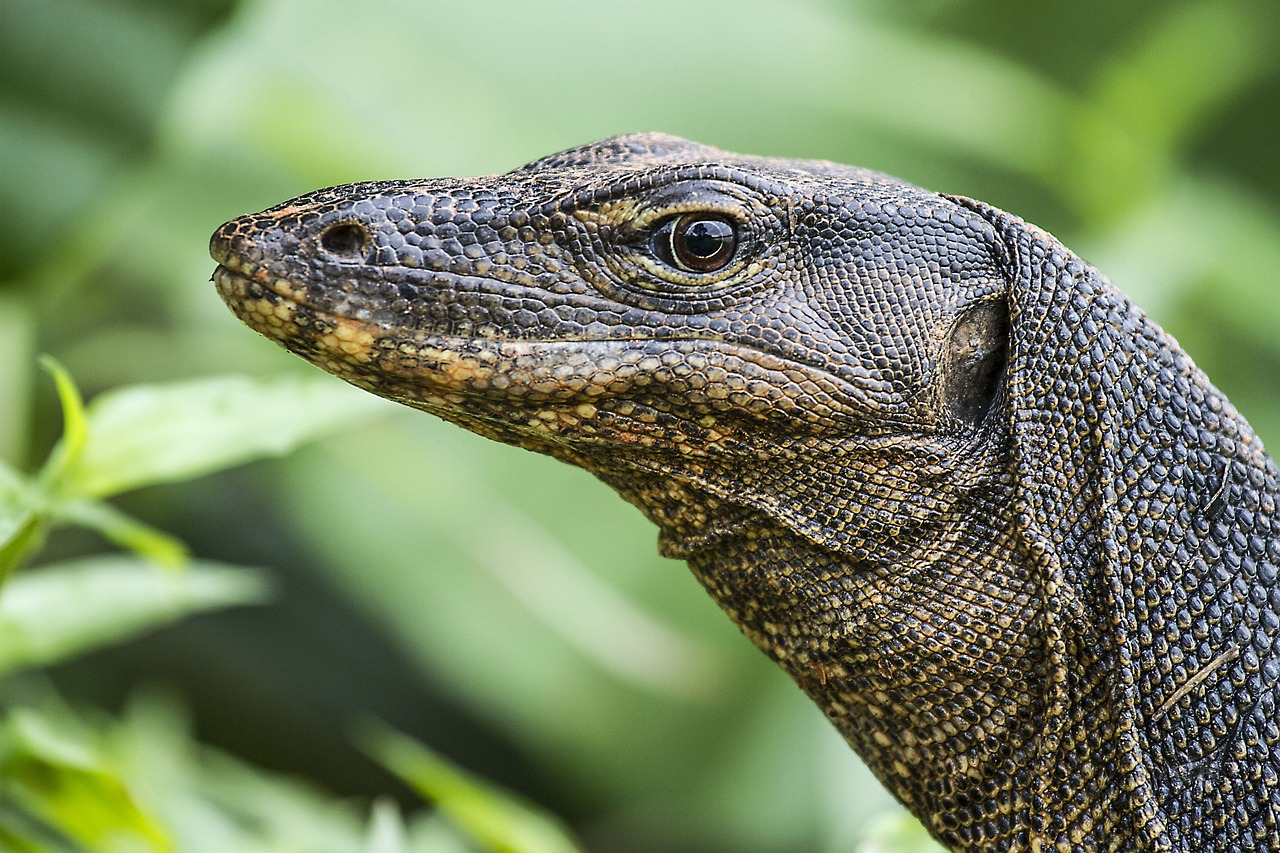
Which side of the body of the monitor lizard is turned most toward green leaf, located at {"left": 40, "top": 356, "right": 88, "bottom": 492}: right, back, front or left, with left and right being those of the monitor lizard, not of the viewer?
front

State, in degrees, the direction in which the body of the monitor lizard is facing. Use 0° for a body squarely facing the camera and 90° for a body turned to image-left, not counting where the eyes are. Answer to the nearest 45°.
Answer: approximately 90°

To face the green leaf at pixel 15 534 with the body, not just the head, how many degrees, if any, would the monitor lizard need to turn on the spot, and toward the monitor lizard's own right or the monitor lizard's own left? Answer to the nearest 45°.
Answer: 0° — it already faces it

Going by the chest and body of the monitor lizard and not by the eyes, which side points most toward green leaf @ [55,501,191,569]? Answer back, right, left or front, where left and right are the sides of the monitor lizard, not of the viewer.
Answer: front

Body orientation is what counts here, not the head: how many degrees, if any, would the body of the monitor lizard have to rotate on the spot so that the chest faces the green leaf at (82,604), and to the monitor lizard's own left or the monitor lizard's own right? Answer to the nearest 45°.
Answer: approximately 45° to the monitor lizard's own right
